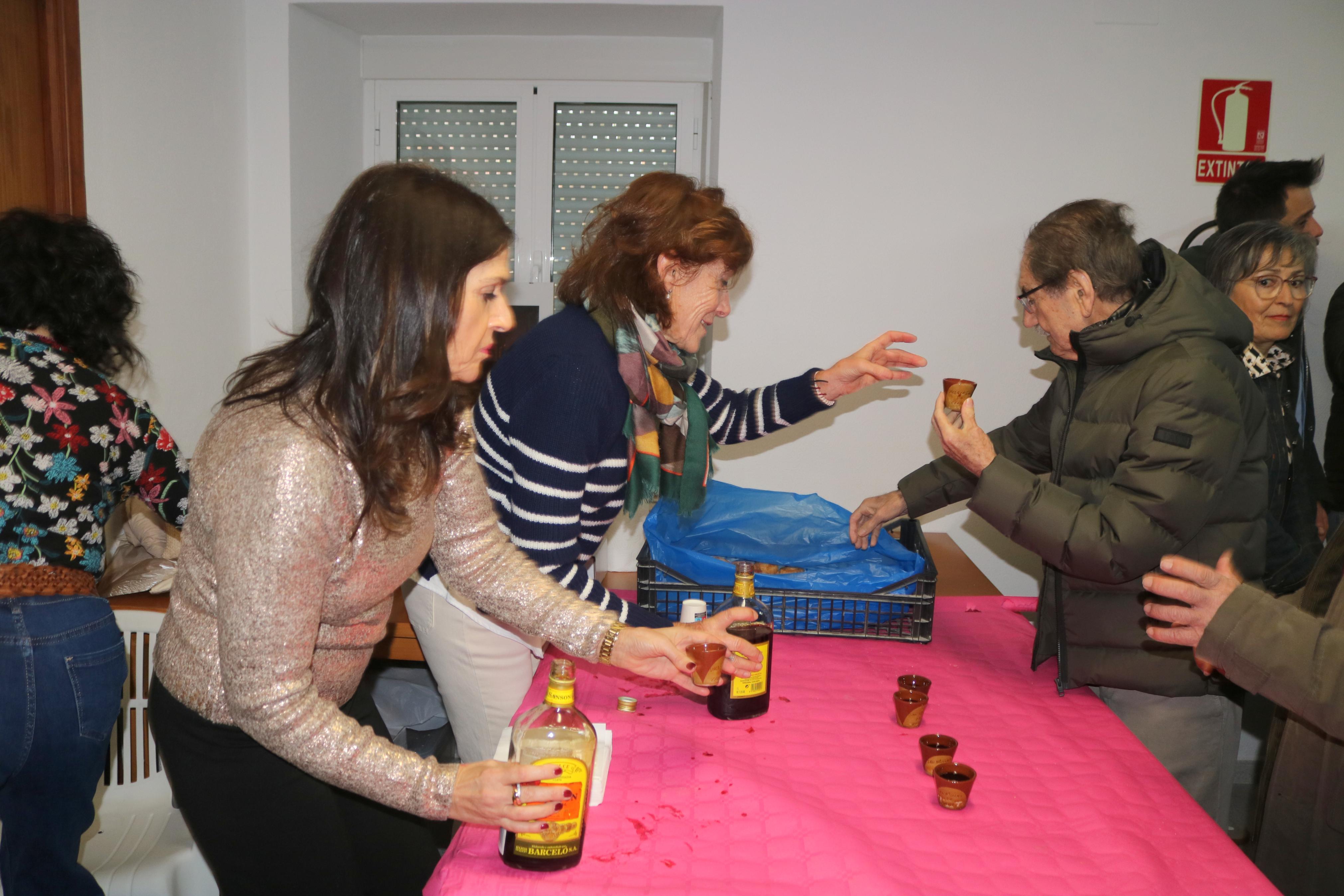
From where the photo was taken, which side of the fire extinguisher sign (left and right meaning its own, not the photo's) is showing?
front

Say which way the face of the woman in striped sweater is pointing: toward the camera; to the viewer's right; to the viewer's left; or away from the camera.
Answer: to the viewer's right

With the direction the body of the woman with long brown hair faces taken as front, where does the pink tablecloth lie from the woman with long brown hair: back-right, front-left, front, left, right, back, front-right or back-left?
front

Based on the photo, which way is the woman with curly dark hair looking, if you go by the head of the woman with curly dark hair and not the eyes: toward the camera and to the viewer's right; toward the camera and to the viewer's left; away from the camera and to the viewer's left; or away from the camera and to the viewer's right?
away from the camera and to the viewer's right

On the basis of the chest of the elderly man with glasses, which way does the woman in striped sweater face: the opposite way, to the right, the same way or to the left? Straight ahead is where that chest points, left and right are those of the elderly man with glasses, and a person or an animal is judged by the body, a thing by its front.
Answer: the opposite way

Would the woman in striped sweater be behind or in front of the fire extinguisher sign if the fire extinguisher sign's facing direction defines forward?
in front

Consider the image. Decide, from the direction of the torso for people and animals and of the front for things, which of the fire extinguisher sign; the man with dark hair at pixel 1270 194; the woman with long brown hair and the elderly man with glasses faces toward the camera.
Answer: the fire extinguisher sign

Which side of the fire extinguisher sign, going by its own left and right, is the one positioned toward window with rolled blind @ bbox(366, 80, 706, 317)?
right

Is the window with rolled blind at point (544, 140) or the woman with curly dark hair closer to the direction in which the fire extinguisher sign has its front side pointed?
the woman with curly dark hair

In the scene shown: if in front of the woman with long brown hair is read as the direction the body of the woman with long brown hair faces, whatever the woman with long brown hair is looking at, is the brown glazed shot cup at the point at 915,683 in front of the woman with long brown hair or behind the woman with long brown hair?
in front

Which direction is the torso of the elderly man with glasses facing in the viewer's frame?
to the viewer's left

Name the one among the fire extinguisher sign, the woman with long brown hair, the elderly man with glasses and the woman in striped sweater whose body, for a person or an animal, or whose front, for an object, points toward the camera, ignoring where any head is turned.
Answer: the fire extinguisher sign
